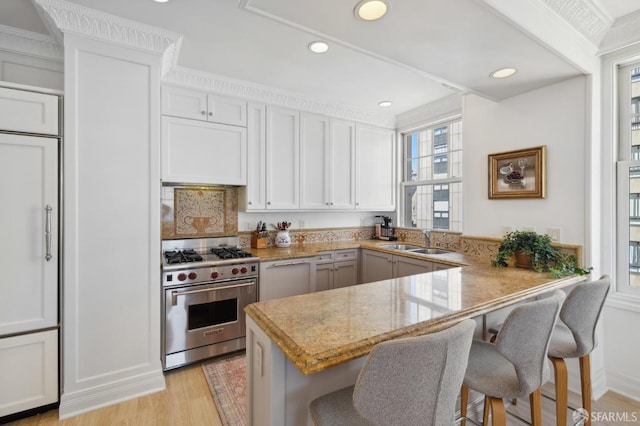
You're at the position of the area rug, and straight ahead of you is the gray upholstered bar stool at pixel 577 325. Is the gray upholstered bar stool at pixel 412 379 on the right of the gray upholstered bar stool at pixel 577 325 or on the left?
right

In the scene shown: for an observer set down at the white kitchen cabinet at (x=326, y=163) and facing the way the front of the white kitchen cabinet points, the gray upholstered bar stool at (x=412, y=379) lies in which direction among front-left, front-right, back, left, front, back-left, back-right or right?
front-right

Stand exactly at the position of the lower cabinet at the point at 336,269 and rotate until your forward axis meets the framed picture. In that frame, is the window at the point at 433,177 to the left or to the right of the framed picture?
left

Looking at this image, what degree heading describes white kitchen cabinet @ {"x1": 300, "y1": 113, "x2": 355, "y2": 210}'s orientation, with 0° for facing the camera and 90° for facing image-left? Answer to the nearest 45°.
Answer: approximately 315°

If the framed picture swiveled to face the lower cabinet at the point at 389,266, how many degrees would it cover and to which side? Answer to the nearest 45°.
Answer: approximately 45° to its right

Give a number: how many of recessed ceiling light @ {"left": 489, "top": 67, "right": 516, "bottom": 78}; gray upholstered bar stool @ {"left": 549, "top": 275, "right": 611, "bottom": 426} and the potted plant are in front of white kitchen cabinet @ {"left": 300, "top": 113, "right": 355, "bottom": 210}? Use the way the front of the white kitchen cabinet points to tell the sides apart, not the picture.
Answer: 3

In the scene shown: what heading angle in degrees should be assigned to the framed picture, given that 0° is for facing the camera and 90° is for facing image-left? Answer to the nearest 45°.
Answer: approximately 45°

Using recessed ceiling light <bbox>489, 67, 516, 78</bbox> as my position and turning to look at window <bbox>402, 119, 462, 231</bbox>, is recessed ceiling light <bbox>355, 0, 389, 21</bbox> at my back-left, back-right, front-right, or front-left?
back-left
